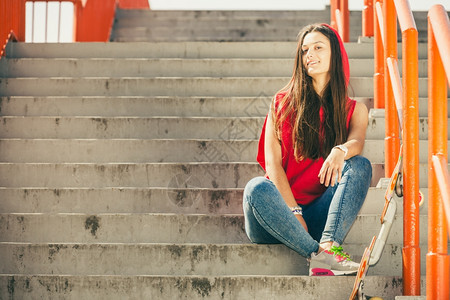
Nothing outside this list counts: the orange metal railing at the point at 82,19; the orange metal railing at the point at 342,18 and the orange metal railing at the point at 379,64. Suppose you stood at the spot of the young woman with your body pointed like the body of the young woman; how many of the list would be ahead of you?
0

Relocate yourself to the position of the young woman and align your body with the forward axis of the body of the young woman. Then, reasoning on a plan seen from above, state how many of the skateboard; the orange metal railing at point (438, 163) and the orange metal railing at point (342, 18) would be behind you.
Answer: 1

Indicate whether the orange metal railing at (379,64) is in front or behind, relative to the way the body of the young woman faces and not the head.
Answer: behind

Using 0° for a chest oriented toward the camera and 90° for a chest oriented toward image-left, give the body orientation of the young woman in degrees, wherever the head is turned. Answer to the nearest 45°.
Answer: approximately 0°

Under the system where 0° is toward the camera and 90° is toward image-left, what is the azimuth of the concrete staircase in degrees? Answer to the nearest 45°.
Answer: approximately 0°

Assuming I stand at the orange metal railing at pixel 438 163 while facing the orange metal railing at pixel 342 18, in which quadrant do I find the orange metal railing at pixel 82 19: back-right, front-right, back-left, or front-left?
front-left

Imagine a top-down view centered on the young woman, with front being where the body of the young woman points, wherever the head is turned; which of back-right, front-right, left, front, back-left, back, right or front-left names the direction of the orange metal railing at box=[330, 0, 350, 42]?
back
